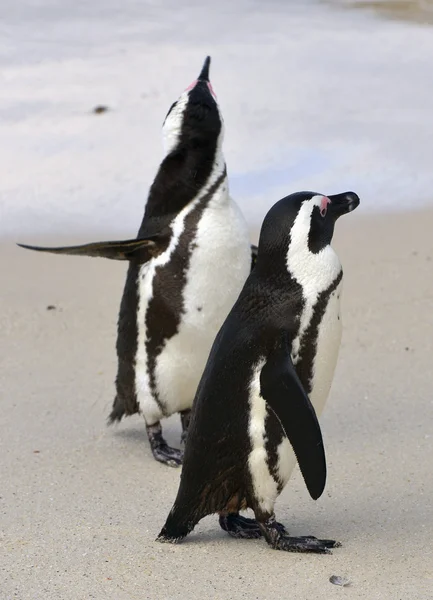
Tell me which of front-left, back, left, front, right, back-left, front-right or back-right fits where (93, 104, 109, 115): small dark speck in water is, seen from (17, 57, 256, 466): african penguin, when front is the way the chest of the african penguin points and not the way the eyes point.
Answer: back-left

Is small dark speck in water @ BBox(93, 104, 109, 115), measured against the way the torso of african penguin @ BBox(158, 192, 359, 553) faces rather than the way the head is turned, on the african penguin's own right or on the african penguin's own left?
on the african penguin's own left

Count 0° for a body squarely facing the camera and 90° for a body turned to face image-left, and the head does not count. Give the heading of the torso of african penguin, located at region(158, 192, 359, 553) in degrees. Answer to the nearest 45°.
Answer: approximately 270°

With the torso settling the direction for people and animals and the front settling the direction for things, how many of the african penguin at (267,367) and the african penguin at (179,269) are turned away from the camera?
0

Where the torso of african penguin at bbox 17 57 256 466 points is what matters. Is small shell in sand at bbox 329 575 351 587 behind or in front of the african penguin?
in front

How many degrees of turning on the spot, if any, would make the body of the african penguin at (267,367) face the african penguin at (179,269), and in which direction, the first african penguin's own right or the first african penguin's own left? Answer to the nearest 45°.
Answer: approximately 90° to the first african penguin's own left

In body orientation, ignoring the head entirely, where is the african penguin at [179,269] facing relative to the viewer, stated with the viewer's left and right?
facing the viewer and to the right of the viewer

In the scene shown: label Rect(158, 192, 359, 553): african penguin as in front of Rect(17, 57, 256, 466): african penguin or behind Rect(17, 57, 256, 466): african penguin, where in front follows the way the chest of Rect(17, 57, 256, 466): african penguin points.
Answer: in front

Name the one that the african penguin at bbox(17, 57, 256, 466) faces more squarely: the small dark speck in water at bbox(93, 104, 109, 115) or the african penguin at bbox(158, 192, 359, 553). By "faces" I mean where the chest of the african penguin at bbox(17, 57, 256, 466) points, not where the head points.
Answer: the african penguin

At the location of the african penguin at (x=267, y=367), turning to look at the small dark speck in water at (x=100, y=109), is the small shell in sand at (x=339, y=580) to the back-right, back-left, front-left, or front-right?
back-right
